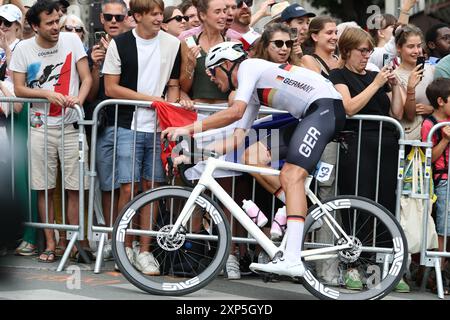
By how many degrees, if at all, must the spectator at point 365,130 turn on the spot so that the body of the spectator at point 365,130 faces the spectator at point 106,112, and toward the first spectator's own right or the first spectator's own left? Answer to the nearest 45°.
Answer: approximately 135° to the first spectator's own right

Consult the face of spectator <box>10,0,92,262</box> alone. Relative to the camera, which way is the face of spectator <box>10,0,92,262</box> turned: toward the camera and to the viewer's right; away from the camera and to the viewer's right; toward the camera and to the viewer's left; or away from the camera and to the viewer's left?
toward the camera and to the viewer's right

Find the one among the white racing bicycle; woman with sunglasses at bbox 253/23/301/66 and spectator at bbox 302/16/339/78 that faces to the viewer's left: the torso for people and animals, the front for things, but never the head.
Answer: the white racing bicycle

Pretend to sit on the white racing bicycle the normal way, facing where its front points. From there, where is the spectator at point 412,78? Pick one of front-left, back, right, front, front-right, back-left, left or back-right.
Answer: back-right

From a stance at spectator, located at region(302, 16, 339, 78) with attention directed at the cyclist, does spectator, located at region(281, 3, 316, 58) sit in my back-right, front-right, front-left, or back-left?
back-right

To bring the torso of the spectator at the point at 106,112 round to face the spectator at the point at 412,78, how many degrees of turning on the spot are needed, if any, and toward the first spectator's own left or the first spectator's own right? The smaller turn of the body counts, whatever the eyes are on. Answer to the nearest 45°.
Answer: approximately 90° to the first spectator's own left

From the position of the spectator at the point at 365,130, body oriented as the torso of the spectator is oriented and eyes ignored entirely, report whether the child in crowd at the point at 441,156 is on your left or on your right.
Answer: on your left

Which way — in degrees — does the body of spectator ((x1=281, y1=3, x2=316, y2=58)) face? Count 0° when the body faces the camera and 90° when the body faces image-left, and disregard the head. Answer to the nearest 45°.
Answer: approximately 315°

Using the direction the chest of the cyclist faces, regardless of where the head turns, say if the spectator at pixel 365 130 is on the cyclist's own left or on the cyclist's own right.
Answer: on the cyclist's own right

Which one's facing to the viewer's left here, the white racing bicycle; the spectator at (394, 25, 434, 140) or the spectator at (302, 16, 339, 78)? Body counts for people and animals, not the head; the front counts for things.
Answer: the white racing bicycle
